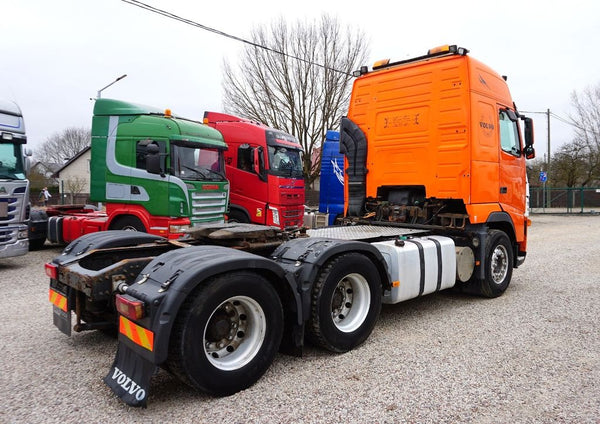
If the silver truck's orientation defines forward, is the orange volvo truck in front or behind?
in front

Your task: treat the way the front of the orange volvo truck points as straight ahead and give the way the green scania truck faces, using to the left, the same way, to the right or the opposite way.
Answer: to the right

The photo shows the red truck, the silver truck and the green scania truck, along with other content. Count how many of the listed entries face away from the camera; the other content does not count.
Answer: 0

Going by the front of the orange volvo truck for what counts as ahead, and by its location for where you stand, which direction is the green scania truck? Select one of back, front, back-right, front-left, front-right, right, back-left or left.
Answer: left

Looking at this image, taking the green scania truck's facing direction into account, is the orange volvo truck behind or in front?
in front

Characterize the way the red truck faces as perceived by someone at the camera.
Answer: facing the viewer and to the right of the viewer

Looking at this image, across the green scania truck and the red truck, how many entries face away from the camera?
0

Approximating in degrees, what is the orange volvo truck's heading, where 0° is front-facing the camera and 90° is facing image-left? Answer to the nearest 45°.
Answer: approximately 225°

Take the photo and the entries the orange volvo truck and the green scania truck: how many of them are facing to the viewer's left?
0

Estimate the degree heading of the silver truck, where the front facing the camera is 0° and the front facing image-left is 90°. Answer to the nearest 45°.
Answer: approximately 315°

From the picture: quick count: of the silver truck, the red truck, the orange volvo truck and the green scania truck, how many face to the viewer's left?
0

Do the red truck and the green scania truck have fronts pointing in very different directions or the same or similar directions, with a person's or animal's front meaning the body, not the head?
same or similar directions

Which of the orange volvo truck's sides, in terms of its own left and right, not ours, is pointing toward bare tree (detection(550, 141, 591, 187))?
front

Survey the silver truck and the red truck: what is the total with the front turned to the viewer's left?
0

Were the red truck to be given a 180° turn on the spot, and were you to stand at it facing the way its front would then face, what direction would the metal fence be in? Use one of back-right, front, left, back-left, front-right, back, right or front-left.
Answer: right

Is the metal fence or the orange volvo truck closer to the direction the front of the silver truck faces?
the orange volvo truck

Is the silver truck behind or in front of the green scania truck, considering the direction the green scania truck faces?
behind

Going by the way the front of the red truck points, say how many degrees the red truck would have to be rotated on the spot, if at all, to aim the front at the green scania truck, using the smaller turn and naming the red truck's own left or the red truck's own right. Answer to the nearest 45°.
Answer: approximately 90° to the red truck's own right

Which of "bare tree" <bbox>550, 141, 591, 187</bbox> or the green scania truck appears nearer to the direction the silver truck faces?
the green scania truck
